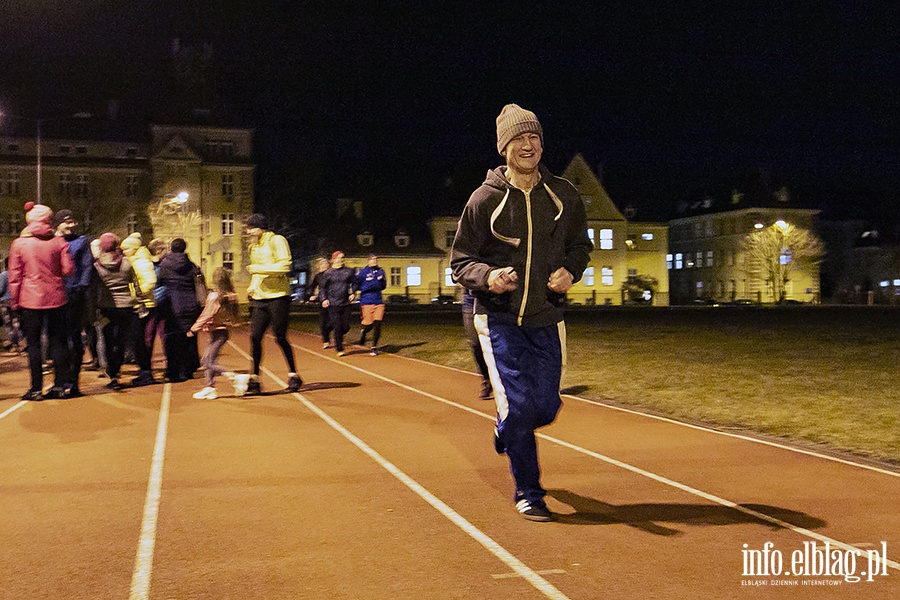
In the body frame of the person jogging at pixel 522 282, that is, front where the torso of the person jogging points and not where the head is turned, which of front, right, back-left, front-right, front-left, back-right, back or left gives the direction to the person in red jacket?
back-right

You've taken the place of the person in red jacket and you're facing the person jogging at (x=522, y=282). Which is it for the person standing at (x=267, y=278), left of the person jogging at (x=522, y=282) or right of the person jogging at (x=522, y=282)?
left

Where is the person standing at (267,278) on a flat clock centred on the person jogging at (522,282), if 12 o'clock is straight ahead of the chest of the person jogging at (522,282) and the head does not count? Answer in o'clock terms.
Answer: the person standing at (267,278) is roughly at 5 o'clock from the person jogging at (522,282).

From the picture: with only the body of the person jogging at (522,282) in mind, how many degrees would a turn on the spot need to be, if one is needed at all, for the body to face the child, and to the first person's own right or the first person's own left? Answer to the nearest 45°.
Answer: approximately 135° to the first person's own right

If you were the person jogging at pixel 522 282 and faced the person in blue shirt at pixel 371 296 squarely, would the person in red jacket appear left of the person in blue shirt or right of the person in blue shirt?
left

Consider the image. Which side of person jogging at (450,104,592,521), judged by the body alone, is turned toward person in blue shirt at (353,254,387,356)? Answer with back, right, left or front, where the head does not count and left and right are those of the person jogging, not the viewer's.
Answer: back

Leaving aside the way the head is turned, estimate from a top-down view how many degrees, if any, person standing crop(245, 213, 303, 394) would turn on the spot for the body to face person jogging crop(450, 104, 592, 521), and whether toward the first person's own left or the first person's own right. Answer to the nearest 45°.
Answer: approximately 45° to the first person's own left
